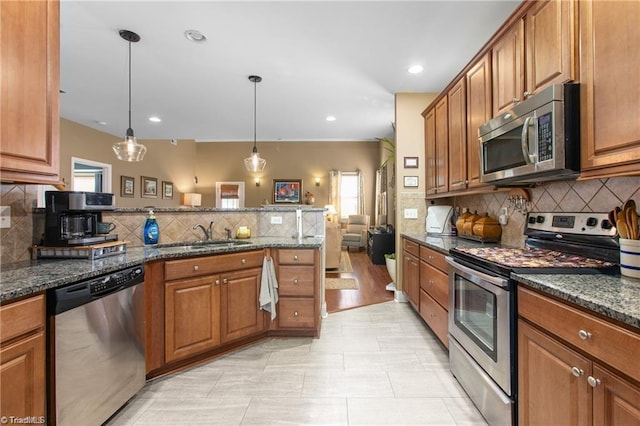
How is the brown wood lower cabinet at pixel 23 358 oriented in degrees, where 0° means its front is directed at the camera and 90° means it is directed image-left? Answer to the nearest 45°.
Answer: approximately 315°

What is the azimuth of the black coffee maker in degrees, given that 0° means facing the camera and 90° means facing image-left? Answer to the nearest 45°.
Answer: approximately 315°

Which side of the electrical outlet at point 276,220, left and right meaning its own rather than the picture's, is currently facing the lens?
front

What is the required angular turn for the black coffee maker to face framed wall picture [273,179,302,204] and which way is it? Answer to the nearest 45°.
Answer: approximately 90° to its left

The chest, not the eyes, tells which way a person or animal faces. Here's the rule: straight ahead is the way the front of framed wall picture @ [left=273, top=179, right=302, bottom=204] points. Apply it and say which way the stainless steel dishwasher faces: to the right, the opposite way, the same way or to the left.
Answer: to the left

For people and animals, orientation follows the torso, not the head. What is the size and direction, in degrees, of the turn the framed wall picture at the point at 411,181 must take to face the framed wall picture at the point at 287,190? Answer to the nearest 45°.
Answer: approximately 135° to its right

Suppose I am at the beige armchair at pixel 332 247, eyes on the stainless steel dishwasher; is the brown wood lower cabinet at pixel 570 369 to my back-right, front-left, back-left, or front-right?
front-left

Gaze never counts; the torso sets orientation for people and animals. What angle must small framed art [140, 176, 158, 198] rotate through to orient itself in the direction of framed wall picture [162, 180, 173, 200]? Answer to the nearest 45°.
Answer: approximately 90° to its left

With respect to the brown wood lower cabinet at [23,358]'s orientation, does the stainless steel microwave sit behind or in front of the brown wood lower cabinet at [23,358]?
in front

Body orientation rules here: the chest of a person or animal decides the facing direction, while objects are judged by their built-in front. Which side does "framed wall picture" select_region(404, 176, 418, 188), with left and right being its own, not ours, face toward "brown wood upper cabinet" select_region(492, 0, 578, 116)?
front

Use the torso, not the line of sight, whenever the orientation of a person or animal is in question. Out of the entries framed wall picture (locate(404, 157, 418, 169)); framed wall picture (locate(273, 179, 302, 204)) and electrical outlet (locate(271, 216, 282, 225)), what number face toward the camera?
3

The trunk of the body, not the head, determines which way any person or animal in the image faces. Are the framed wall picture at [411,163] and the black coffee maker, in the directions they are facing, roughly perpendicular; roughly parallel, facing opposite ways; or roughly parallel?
roughly perpendicular

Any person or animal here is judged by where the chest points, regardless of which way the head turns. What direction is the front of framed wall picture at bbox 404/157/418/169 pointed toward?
toward the camera

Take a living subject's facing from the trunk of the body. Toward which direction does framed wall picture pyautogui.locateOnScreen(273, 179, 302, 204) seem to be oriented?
toward the camera

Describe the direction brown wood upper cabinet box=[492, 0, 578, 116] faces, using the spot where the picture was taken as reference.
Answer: facing the viewer and to the left of the viewer
